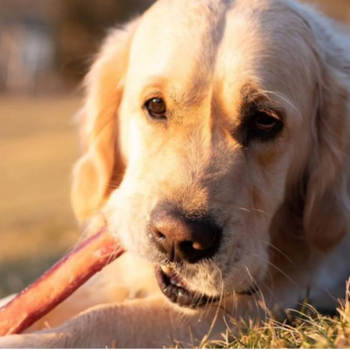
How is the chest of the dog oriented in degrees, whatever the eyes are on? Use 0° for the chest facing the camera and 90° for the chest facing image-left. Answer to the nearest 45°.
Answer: approximately 45°
